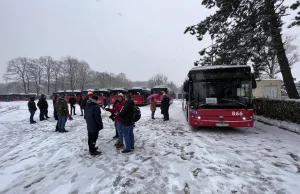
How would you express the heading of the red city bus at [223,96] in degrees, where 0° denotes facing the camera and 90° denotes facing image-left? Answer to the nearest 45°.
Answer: approximately 0°

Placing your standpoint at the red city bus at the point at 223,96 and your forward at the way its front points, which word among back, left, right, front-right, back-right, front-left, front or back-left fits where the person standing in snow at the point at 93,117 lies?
front-right

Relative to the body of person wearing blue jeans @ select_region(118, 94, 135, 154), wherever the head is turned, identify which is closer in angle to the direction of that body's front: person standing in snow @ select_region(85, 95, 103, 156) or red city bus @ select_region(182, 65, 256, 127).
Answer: the person standing in snow

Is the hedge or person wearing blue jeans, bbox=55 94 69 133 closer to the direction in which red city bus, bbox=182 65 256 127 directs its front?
the person wearing blue jeans

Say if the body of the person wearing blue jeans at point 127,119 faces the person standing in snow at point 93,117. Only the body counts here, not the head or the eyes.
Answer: yes

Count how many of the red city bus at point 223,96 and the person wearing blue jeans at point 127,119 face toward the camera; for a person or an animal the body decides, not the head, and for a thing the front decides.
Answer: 1

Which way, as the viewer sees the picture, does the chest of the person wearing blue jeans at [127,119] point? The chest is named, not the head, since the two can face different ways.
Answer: to the viewer's left

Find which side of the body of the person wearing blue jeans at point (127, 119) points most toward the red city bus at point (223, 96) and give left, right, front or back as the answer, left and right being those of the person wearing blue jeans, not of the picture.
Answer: right

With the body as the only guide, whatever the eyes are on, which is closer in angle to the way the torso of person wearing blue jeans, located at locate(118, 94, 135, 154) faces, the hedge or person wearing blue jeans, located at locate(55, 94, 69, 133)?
the person wearing blue jeans

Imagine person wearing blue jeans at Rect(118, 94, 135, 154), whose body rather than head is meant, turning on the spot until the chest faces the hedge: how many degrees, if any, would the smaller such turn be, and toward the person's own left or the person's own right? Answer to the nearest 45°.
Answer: approximately 180°
